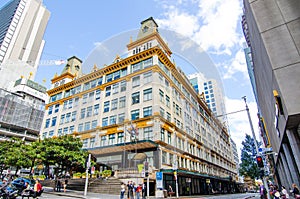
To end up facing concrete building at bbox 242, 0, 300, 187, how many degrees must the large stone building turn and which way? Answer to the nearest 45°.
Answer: approximately 45° to its left

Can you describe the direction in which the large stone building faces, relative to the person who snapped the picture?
facing the viewer and to the left of the viewer

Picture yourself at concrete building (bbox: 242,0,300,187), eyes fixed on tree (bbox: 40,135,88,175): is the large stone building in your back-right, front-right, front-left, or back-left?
front-right

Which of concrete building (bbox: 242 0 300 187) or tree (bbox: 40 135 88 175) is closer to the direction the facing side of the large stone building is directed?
the tree

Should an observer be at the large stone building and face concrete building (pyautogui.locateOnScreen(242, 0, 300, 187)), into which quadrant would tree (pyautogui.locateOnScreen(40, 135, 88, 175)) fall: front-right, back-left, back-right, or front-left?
front-right

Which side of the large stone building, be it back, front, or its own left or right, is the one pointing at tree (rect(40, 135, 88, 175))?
front
